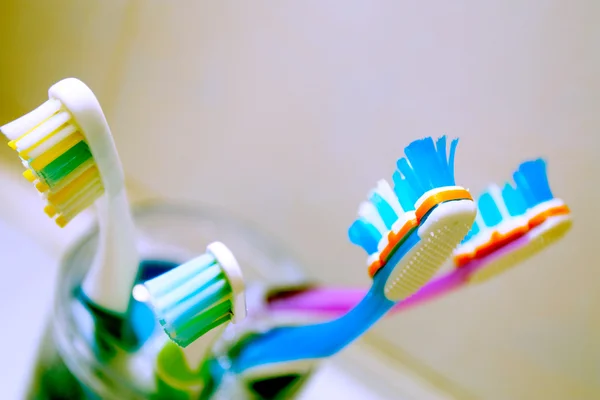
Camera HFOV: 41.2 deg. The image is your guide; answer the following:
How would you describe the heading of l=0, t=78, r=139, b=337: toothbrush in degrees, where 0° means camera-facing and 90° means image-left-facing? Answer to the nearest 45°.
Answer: approximately 90°

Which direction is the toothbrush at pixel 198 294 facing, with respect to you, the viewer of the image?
facing to the left of the viewer
